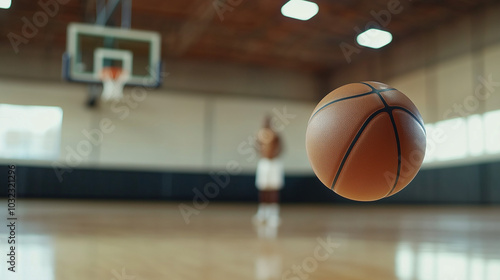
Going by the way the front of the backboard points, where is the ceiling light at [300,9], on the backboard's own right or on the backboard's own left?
on the backboard's own left

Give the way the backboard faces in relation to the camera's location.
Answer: facing the viewer

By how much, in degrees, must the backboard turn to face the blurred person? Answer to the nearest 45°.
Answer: approximately 45° to its left

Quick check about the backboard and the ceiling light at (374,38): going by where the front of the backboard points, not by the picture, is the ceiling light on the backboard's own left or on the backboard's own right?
on the backboard's own left
